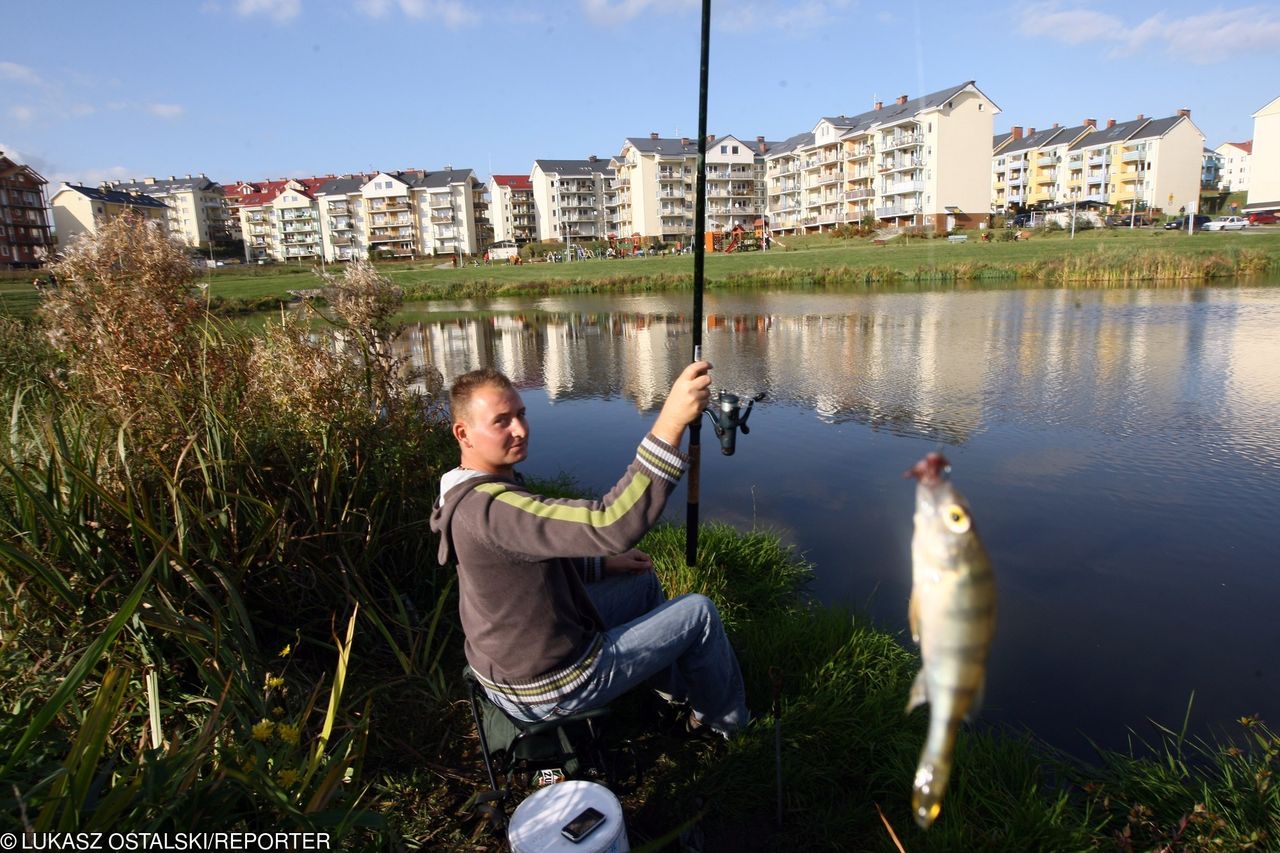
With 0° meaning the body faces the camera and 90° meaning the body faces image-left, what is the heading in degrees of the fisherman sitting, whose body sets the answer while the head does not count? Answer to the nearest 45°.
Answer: approximately 270°

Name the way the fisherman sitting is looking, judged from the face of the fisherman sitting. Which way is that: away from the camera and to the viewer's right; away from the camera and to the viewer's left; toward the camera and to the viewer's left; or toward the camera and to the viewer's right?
toward the camera and to the viewer's right
